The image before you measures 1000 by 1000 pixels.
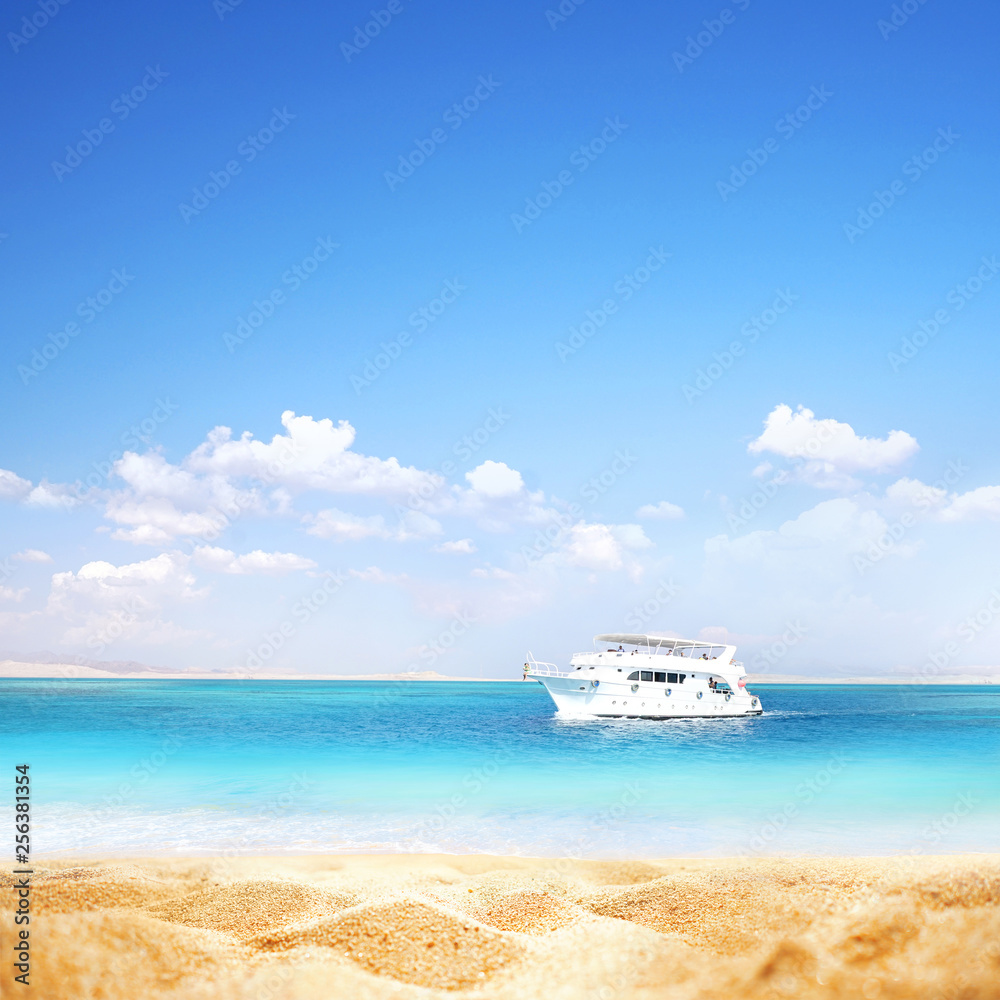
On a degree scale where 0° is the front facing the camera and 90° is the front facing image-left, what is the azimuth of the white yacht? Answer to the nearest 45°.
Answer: approximately 90°
